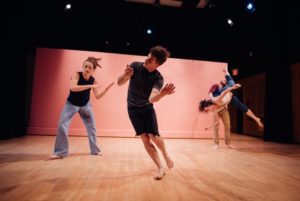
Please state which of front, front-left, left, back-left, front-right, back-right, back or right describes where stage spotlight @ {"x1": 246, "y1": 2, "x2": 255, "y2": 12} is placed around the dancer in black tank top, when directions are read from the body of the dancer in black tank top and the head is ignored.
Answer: left

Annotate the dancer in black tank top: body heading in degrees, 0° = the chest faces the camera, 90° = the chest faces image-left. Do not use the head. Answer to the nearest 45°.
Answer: approximately 0°
